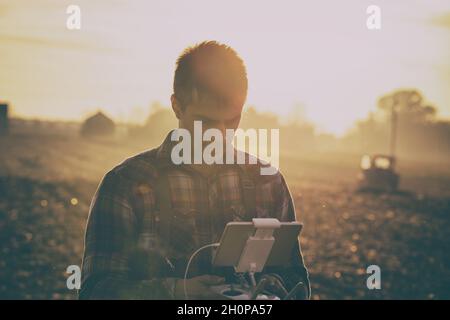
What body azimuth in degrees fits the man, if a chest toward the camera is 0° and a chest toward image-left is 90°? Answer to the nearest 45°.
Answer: approximately 315°
